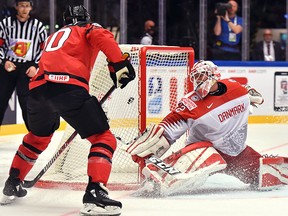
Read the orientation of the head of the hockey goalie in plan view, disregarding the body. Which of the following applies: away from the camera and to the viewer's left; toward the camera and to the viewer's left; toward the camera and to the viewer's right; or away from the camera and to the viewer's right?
toward the camera and to the viewer's left

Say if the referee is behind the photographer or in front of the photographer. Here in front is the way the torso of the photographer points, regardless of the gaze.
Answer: in front

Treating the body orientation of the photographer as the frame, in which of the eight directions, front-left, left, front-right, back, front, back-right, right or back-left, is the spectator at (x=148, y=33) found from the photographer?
front-right

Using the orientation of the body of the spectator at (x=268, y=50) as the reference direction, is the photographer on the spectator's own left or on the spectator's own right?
on the spectator's own right

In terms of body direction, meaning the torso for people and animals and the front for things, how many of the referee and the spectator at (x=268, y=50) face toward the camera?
2

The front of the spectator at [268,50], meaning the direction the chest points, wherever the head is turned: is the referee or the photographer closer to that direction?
the referee

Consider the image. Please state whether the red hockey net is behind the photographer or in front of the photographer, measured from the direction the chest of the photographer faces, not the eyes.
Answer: in front

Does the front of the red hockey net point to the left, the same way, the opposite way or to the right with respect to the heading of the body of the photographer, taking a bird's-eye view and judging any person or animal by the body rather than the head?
to the left

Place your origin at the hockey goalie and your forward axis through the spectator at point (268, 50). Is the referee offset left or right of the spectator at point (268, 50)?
left
